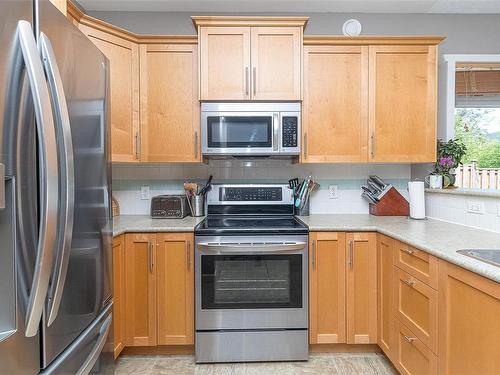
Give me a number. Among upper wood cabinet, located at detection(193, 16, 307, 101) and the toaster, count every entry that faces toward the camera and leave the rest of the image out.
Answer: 2

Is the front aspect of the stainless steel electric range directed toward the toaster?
no

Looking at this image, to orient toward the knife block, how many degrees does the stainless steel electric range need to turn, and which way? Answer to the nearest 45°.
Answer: approximately 135° to its left

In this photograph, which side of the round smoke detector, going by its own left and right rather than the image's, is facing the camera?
front

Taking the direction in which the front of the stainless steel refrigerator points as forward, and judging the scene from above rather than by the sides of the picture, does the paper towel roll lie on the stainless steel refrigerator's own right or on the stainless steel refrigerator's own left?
on the stainless steel refrigerator's own left

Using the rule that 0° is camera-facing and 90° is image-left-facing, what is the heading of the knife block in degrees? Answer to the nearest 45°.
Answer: approximately 90°

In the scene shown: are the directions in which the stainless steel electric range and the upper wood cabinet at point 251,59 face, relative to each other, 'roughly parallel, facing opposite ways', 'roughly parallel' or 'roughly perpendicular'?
roughly parallel

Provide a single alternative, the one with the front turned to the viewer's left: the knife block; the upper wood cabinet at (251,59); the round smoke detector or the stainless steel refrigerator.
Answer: the knife block

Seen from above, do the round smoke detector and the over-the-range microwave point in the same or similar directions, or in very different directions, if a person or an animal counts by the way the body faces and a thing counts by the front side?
same or similar directions

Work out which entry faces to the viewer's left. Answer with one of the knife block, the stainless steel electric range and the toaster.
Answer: the knife block

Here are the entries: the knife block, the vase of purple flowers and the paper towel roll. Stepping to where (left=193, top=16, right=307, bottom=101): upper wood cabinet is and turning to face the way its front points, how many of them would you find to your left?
3

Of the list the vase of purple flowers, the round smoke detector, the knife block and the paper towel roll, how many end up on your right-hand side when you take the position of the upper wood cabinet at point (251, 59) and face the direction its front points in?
0

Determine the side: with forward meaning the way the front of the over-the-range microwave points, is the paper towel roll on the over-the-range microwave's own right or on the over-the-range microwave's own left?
on the over-the-range microwave's own left

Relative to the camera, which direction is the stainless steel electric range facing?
toward the camera

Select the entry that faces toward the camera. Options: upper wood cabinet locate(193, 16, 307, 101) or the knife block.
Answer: the upper wood cabinet

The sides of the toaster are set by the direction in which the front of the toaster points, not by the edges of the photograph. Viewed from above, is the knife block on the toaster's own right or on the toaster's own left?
on the toaster's own left

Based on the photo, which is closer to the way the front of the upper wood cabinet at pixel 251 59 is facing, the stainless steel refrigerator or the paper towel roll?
the stainless steel refrigerator
